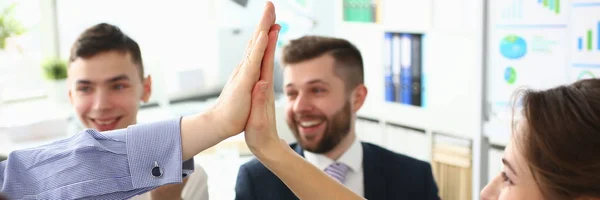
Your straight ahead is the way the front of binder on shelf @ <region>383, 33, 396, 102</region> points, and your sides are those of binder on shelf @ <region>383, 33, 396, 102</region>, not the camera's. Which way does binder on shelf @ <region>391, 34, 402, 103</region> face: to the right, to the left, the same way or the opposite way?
the same way

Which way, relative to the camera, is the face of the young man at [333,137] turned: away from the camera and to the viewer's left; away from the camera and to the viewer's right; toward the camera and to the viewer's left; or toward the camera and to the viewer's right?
toward the camera and to the viewer's left

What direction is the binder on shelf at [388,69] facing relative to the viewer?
toward the camera

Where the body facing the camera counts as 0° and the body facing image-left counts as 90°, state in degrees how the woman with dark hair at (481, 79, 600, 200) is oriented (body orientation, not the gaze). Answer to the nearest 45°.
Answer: approximately 90°

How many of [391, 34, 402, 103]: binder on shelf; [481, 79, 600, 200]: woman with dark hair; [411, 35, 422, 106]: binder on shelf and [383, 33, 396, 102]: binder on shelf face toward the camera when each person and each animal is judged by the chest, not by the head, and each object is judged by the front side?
3

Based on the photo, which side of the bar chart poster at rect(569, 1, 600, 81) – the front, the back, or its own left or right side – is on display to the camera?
front

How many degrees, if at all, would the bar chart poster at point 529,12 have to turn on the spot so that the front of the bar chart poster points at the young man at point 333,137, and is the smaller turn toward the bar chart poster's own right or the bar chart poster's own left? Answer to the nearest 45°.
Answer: approximately 45° to the bar chart poster's own right

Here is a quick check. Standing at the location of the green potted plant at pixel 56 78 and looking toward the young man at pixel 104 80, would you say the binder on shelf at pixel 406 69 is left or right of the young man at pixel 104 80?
left

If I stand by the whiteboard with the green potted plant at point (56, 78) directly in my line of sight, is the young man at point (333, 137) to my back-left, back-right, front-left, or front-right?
front-left

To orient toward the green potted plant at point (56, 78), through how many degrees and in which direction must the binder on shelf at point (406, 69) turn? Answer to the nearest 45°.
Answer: approximately 90° to its right

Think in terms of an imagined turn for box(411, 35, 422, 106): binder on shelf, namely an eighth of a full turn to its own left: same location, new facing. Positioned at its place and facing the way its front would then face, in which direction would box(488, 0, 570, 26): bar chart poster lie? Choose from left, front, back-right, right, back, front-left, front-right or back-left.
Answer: front

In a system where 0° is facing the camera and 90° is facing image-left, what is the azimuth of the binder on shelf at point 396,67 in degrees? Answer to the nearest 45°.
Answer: approximately 0°

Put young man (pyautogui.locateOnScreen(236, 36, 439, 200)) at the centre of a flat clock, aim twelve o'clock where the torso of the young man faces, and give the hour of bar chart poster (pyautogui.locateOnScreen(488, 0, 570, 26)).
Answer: The bar chart poster is roughly at 6 o'clock from the young man.

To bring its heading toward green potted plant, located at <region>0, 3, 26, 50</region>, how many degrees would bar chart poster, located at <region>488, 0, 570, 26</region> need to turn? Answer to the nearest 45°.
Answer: approximately 90° to its right

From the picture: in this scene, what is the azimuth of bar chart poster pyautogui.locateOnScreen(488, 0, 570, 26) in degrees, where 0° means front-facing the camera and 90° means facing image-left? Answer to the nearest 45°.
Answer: approximately 0°

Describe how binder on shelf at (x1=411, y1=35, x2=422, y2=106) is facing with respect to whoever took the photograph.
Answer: facing the viewer
